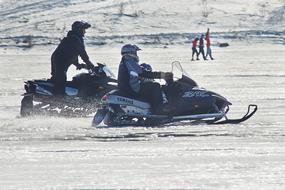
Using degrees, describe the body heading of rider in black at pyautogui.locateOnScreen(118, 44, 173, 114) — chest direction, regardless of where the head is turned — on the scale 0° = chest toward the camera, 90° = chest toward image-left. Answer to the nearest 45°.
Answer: approximately 270°

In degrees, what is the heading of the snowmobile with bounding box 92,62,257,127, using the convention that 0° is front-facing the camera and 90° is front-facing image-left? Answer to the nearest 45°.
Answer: approximately 270°

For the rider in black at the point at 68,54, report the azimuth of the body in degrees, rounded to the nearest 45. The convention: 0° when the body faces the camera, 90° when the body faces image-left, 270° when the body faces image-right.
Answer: approximately 270°

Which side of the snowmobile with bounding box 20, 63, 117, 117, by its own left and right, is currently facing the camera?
right

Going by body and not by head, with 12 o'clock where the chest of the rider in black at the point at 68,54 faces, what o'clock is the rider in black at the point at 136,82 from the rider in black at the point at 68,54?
the rider in black at the point at 136,82 is roughly at 2 o'clock from the rider in black at the point at 68,54.

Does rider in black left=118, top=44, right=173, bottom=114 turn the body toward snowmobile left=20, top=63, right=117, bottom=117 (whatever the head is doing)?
no

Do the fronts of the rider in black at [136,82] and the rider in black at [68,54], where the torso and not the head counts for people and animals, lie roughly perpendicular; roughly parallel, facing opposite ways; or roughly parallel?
roughly parallel

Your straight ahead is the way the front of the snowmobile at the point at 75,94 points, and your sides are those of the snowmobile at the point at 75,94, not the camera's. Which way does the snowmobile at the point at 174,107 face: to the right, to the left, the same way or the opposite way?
the same way

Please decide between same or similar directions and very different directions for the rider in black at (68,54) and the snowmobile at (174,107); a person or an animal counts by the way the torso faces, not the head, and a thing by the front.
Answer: same or similar directions

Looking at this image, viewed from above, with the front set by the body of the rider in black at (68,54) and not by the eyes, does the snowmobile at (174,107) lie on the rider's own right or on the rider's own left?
on the rider's own right

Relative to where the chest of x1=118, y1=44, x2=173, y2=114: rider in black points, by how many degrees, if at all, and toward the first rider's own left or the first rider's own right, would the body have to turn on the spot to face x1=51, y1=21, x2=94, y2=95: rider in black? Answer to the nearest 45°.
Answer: approximately 135° to the first rider's own left
